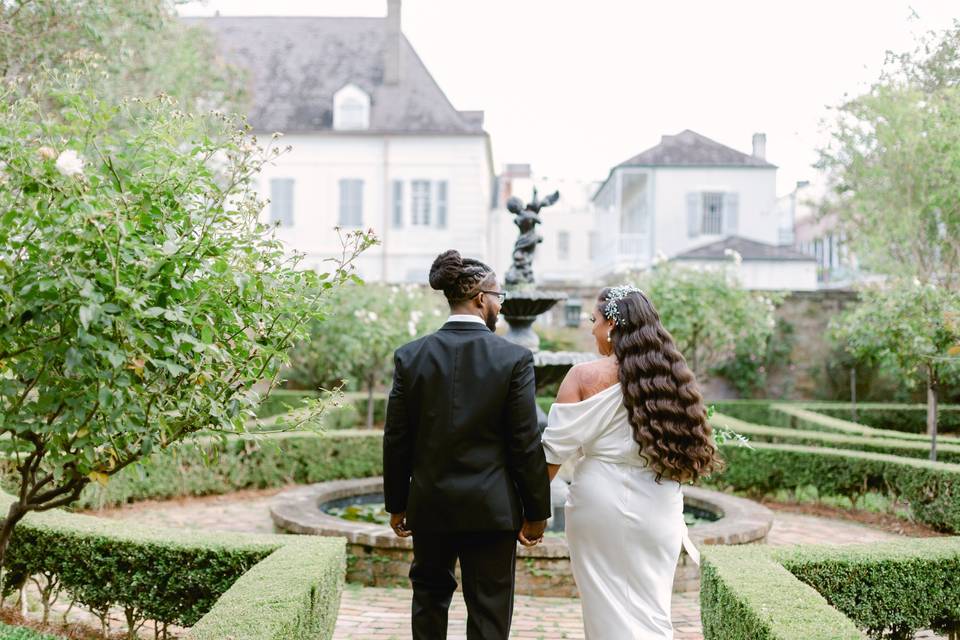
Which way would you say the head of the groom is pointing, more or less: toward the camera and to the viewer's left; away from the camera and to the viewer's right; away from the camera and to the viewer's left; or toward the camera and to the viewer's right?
away from the camera and to the viewer's right

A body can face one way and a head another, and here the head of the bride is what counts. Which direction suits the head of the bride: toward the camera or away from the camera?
away from the camera

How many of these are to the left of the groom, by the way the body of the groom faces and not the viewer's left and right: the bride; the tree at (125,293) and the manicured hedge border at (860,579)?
1

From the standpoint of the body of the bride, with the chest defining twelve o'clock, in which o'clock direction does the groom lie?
The groom is roughly at 8 o'clock from the bride.

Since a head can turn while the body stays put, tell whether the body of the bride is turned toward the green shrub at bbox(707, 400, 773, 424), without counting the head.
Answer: yes

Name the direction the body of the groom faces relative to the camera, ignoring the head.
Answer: away from the camera

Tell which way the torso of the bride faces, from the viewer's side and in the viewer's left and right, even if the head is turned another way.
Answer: facing away from the viewer

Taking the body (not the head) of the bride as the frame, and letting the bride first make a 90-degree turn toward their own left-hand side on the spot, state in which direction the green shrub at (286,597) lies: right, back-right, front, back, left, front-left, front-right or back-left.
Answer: front

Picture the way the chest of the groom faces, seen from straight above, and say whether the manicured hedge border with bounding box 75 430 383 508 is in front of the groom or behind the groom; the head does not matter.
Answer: in front

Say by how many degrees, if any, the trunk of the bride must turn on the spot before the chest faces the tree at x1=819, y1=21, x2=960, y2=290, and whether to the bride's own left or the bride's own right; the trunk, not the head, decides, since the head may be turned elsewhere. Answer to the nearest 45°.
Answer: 0° — they already face it

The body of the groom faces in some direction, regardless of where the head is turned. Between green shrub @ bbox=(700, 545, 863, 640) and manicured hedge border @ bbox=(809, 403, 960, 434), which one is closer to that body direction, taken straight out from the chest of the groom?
the manicured hedge border

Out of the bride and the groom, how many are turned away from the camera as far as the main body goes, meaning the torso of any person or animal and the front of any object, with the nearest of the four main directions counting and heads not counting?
2

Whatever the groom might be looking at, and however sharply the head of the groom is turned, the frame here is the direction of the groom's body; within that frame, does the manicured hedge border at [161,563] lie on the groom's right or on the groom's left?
on the groom's left

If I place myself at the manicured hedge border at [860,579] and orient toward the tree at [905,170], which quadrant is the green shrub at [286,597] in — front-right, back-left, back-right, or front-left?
back-left
